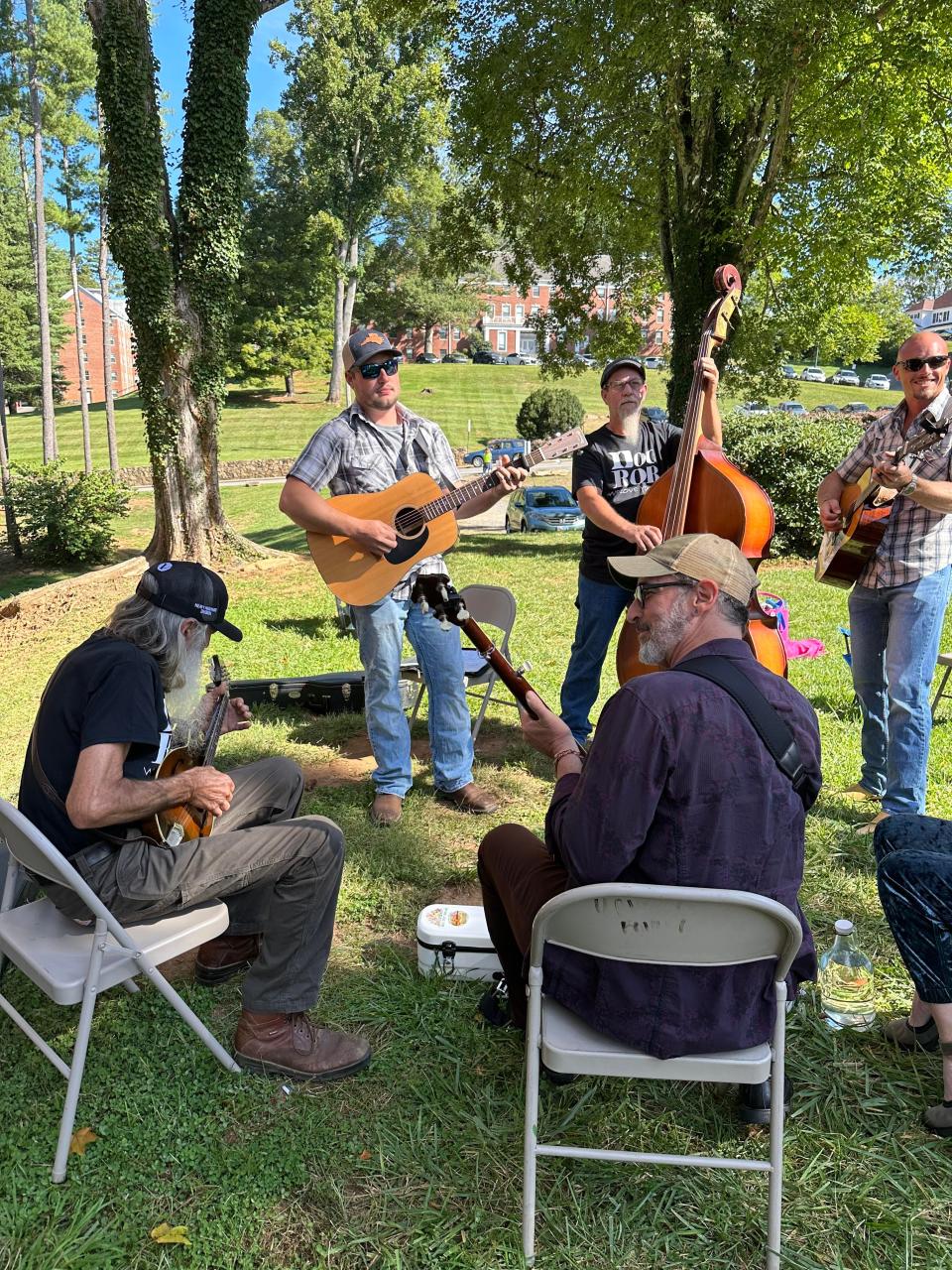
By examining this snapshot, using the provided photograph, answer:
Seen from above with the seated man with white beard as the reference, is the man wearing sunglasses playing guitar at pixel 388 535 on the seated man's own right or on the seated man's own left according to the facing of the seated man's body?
on the seated man's own left

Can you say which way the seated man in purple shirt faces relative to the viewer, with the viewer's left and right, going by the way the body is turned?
facing away from the viewer and to the left of the viewer

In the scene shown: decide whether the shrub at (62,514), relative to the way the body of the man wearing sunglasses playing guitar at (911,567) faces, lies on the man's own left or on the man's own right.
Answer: on the man's own right

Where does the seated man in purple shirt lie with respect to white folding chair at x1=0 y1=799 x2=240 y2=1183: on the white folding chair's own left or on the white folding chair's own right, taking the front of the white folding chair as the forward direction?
on the white folding chair's own right

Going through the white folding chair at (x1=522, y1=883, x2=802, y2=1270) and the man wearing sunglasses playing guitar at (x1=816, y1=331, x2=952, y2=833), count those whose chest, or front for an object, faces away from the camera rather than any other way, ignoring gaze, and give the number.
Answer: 1

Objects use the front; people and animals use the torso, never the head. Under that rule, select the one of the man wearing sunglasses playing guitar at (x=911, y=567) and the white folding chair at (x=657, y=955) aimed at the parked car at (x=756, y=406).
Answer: the white folding chair

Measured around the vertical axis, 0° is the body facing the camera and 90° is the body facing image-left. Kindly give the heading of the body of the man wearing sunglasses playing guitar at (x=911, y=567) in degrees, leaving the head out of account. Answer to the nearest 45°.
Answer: approximately 45°

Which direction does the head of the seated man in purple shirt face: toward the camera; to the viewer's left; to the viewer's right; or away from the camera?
to the viewer's left

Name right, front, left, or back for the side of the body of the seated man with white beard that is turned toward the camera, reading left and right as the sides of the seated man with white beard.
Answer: right

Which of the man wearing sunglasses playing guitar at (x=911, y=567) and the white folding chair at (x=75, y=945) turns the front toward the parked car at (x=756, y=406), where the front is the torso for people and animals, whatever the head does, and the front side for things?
the white folding chair

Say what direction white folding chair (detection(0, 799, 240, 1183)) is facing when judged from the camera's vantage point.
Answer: facing away from the viewer and to the right of the viewer

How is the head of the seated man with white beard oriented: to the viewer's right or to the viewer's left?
to the viewer's right

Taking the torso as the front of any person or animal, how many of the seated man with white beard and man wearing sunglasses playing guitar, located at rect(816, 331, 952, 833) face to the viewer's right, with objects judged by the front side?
1

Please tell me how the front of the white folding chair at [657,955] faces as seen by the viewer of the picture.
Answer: facing away from the viewer

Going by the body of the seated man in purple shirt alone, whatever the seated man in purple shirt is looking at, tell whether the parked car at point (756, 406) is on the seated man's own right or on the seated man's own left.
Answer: on the seated man's own right

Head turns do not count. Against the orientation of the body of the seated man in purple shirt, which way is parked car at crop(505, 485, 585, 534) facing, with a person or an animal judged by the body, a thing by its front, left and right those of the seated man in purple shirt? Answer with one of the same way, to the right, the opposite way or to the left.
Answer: the opposite way
